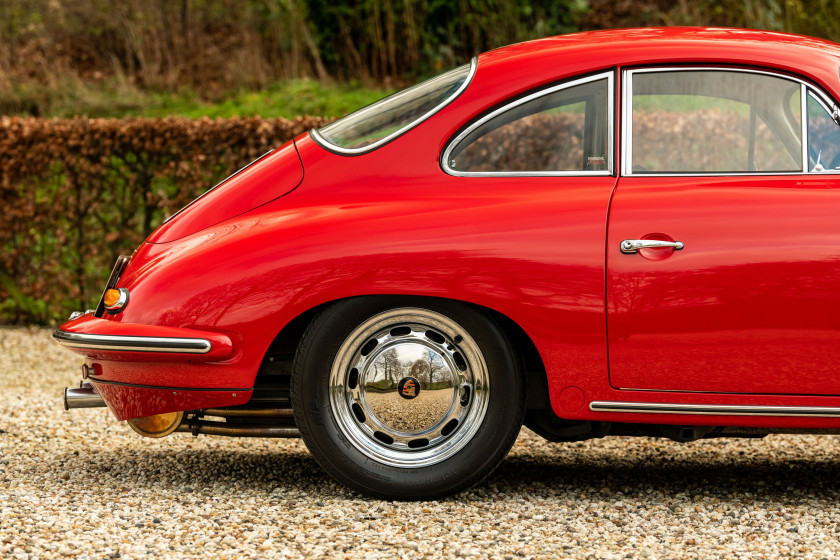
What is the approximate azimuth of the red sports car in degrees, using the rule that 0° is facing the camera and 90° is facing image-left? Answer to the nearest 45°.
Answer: approximately 270°
